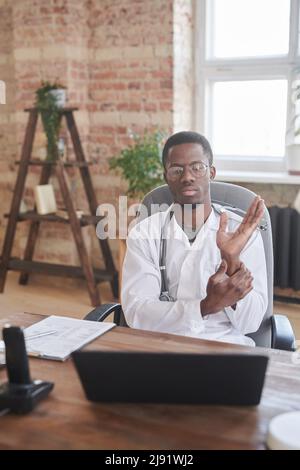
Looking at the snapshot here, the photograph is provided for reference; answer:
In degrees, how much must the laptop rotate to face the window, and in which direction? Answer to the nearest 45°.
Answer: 0° — it already faces it

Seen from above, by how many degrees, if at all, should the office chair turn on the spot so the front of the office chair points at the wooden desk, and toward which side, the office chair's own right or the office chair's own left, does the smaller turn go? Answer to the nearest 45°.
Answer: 0° — it already faces it

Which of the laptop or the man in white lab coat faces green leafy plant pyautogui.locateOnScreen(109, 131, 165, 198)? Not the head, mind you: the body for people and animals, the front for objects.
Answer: the laptop

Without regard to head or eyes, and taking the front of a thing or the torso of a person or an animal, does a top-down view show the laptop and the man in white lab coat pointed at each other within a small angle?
yes

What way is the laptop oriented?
away from the camera

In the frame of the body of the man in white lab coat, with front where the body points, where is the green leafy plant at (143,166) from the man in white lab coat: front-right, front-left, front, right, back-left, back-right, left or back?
back

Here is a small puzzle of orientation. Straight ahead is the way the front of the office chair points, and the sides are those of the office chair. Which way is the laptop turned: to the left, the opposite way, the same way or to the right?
the opposite way
